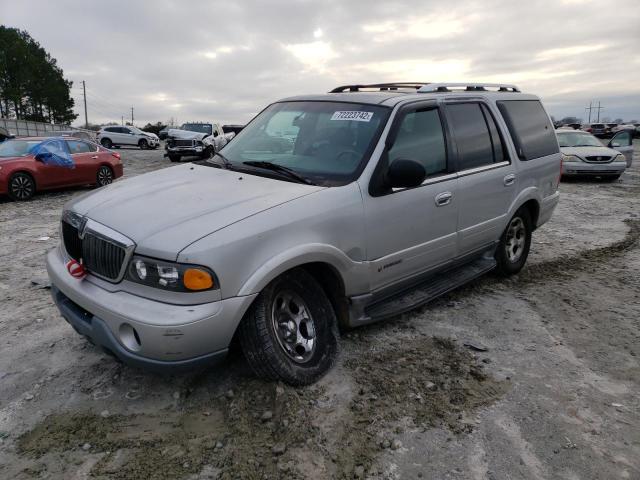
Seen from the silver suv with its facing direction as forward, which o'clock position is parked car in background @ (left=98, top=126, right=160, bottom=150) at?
The parked car in background is roughly at 4 o'clock from the silver suv.

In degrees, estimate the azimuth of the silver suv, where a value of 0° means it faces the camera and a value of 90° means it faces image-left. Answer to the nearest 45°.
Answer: approximately 45°

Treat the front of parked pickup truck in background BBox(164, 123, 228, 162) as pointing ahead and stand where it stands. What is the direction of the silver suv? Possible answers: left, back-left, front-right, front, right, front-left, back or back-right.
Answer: front-left

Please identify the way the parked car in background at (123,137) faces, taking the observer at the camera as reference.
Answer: facing the viewer and to the right of the viewer

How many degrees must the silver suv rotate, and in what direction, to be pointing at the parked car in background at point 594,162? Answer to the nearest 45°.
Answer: approximately 180°

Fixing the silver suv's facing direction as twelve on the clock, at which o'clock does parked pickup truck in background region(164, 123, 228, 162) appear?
The parked pickup truck in background is roughly at 4 o'clock from the silver suv.

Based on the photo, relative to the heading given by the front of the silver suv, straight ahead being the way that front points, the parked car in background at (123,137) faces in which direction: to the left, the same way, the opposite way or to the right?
to the left

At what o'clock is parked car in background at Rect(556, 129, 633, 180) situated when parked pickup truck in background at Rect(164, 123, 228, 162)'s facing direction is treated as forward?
parked car in background at Rect(556, 129, 633, 180) is roughly at 9 o'clock from parked pickup truck in background at Rect(164, 123, 228, 162).

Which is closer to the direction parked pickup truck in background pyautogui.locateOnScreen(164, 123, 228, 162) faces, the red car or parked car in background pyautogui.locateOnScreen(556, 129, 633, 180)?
the red car

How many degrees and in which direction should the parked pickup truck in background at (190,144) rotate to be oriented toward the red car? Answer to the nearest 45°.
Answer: approximately 45° to its left

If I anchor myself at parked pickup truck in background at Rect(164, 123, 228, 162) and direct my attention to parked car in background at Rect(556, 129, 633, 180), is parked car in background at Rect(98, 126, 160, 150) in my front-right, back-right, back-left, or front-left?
back-left

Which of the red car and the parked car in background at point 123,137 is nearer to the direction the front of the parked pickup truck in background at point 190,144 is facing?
the red car

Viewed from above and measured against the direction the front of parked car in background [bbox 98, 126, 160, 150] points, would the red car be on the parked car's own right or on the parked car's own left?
on the parked car's own right

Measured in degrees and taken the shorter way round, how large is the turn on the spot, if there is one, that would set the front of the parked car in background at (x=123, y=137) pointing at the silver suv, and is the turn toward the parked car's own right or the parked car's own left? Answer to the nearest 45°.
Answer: approximately 45° to the parked car's own right

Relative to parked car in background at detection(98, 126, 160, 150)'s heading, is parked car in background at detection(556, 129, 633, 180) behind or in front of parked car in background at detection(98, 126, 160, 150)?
in front

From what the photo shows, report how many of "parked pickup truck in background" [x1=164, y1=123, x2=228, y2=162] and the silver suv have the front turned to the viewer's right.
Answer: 0
